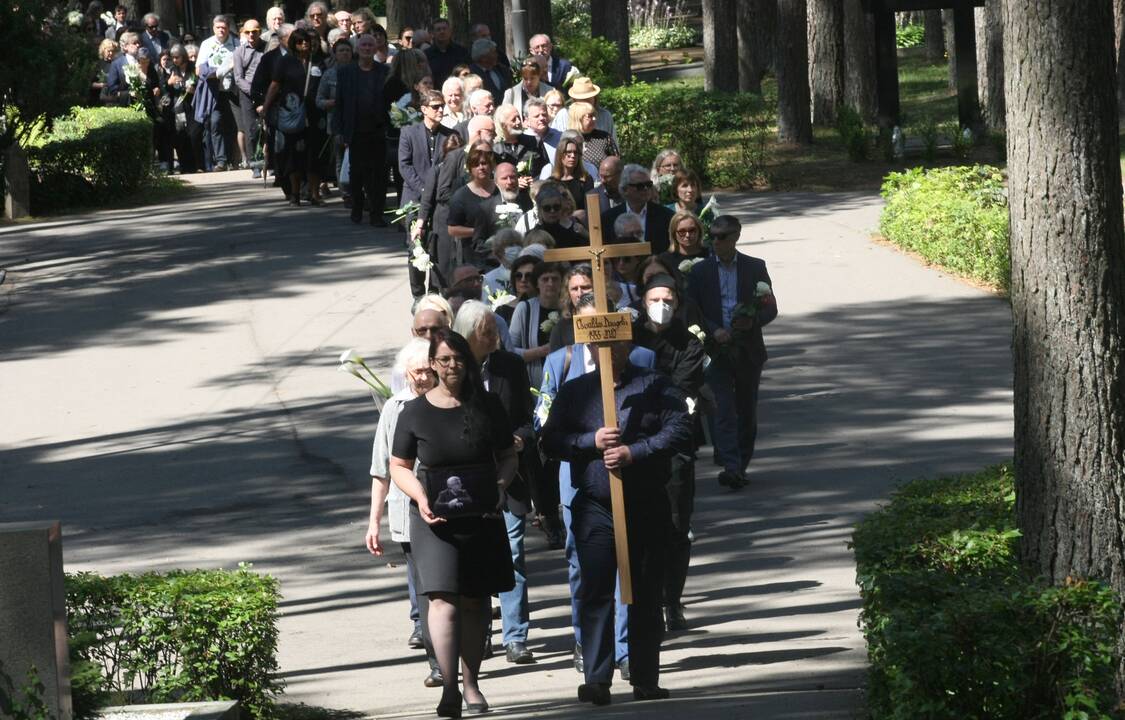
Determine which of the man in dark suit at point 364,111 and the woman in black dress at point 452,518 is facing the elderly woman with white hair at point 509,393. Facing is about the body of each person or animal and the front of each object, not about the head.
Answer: the man in dark suit

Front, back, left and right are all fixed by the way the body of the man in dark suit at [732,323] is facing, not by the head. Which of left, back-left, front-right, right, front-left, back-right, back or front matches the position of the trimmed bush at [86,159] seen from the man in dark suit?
back-right

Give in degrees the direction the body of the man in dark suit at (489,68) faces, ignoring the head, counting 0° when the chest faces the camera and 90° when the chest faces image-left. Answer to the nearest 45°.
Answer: approximately 0°

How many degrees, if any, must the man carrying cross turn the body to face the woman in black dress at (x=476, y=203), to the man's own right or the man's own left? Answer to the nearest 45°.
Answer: approximately 180°

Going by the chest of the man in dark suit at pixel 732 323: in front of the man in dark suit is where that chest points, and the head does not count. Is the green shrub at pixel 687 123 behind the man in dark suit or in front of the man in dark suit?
behind

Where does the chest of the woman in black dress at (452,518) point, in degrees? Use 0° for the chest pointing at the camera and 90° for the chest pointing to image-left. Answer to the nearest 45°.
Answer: approximately 0°

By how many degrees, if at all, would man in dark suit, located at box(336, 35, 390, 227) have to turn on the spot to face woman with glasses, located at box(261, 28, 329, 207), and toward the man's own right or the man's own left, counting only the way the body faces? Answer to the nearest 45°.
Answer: approximately 135° to the man's own right

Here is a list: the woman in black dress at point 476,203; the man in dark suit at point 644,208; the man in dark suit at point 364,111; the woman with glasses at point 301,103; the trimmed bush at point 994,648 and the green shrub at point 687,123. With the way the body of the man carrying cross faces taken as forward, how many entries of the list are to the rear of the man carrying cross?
5

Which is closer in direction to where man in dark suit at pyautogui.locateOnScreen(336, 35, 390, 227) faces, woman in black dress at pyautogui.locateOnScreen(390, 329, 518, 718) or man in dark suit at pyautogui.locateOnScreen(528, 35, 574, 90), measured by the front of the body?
the woman in black dress
